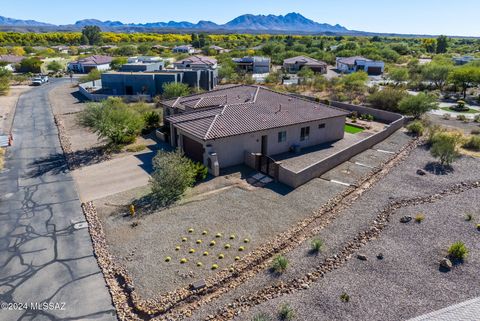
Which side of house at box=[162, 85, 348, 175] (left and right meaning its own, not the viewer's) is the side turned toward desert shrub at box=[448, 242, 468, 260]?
left

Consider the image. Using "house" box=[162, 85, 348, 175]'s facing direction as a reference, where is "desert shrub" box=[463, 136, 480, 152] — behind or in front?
behind

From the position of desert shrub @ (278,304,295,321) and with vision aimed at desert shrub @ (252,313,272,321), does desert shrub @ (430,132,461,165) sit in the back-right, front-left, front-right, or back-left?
back-right

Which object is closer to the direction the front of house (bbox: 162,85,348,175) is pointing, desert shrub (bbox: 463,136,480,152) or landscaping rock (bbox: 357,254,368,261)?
the landscaping rock

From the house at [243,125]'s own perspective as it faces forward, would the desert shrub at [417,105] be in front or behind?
behind

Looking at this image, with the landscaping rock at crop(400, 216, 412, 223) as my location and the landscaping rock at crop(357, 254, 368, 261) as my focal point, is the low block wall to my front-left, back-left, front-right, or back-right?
back-right

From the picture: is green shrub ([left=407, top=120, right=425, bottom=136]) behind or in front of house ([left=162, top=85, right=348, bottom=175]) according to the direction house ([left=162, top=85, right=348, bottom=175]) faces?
behind

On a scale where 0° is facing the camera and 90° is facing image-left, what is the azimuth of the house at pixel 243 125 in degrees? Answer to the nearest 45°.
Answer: approximately 45°

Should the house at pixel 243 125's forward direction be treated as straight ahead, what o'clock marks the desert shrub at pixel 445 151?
The desert shrub is roughly at 8 o'clock from the house.

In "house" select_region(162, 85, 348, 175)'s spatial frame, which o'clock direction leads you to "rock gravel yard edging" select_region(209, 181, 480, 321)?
The rock gravel yard edging is roughly at 10 o'clock from the house.

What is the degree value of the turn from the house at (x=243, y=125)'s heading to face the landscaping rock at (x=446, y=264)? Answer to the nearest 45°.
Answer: approximately 90° to its left

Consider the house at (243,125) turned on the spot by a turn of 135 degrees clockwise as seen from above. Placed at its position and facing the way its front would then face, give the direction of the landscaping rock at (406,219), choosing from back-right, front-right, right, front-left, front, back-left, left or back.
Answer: back-right
